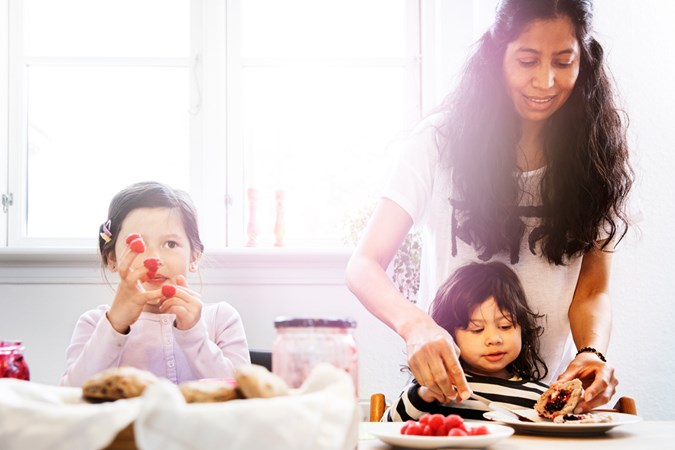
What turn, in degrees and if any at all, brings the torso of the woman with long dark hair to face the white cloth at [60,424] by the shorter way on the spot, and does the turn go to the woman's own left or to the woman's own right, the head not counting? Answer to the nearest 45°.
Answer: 0° — they already face it

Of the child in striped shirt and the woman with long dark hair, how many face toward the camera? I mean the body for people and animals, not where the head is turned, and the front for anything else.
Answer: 2

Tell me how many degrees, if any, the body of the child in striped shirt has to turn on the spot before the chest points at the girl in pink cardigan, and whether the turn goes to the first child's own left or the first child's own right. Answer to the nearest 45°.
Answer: approximately 90° to the first child's own right

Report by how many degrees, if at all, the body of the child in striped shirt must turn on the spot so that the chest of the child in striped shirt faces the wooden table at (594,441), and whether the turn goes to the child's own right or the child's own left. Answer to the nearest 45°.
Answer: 0° — they already face it

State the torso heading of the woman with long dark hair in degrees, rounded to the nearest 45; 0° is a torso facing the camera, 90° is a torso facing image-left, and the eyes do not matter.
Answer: approximately 0°

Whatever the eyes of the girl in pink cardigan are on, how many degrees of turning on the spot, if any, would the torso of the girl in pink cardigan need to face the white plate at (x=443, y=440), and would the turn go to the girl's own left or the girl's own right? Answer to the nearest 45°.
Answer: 0° — they already face it

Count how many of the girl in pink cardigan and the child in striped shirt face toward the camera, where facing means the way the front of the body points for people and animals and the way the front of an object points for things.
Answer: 2
